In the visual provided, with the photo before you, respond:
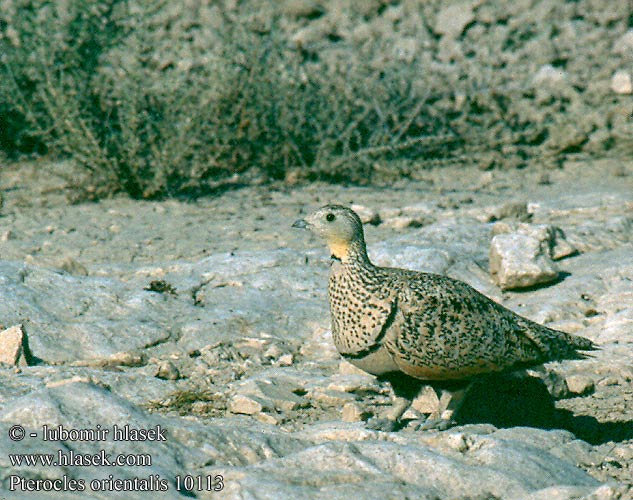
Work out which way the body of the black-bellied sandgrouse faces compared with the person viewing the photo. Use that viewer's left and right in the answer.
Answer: facing to the left of the viewer
